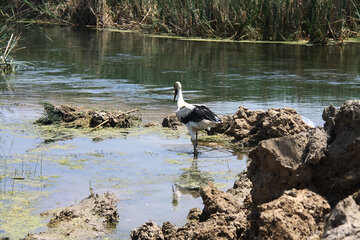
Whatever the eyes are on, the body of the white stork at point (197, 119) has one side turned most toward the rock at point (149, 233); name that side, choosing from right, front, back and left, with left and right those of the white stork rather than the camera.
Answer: left

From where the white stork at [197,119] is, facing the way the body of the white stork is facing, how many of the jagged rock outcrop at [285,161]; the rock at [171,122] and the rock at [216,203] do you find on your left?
2

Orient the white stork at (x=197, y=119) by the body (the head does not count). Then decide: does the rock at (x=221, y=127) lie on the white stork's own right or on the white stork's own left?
on the white stork's own right

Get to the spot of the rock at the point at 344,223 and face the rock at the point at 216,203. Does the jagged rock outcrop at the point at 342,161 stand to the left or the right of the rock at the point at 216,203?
right

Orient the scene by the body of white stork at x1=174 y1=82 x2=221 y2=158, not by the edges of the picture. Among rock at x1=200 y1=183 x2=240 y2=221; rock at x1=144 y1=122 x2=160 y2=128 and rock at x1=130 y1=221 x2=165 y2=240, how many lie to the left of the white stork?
2

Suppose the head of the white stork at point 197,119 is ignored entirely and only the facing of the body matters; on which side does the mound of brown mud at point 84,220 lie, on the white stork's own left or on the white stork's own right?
on the white stork's own left

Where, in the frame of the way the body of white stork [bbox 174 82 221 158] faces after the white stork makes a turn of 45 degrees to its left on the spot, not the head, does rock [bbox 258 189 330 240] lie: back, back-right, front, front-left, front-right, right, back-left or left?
front-left

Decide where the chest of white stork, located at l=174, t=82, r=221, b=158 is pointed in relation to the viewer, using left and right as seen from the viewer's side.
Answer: facing to the left of the viewer

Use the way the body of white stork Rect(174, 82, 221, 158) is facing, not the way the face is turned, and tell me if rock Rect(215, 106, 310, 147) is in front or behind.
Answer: behind
